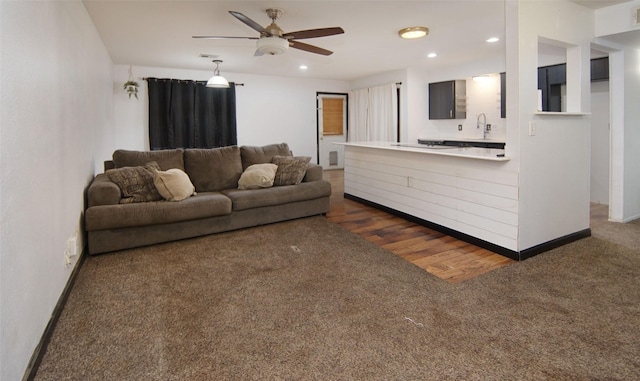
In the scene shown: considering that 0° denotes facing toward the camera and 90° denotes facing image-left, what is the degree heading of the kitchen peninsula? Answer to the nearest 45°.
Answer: approximately 45°

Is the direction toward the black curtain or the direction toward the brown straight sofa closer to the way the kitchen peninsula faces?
the brown straight sofa

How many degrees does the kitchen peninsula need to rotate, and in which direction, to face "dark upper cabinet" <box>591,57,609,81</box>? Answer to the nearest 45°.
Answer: approximately 180°

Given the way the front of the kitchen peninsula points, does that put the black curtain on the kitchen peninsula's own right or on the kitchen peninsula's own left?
on the kitchen peninsula's own right

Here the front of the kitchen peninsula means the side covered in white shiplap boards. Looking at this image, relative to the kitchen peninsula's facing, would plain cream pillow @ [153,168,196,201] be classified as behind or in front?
in front
